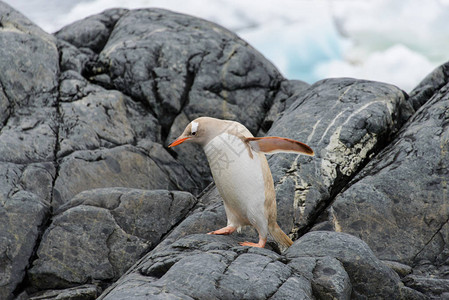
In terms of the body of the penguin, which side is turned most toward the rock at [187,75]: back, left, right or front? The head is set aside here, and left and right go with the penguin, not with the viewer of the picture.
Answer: right

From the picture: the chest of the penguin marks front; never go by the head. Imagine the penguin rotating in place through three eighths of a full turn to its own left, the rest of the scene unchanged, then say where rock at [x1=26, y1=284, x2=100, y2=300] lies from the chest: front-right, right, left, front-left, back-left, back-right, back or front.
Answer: back-right

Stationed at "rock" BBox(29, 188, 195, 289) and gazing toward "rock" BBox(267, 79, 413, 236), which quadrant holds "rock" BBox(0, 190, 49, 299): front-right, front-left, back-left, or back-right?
back-left

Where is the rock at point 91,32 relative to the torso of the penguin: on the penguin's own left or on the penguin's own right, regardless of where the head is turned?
on the penguin's own right

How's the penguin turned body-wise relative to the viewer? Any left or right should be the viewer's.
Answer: facing to the left of the viewer

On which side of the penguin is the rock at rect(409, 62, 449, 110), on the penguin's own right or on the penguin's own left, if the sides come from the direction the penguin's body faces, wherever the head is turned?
on the penguin's own right

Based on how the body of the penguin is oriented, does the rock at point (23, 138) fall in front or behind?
in front

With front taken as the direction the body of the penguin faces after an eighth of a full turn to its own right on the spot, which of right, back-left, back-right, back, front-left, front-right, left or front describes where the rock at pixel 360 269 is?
back

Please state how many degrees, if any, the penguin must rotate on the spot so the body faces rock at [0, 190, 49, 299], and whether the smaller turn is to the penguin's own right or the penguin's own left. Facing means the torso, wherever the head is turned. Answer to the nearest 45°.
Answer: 0° — it already faces it

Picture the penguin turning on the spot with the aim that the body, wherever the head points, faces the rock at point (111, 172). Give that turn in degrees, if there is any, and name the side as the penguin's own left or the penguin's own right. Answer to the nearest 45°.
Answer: approximately 45° to the penguin's own right
